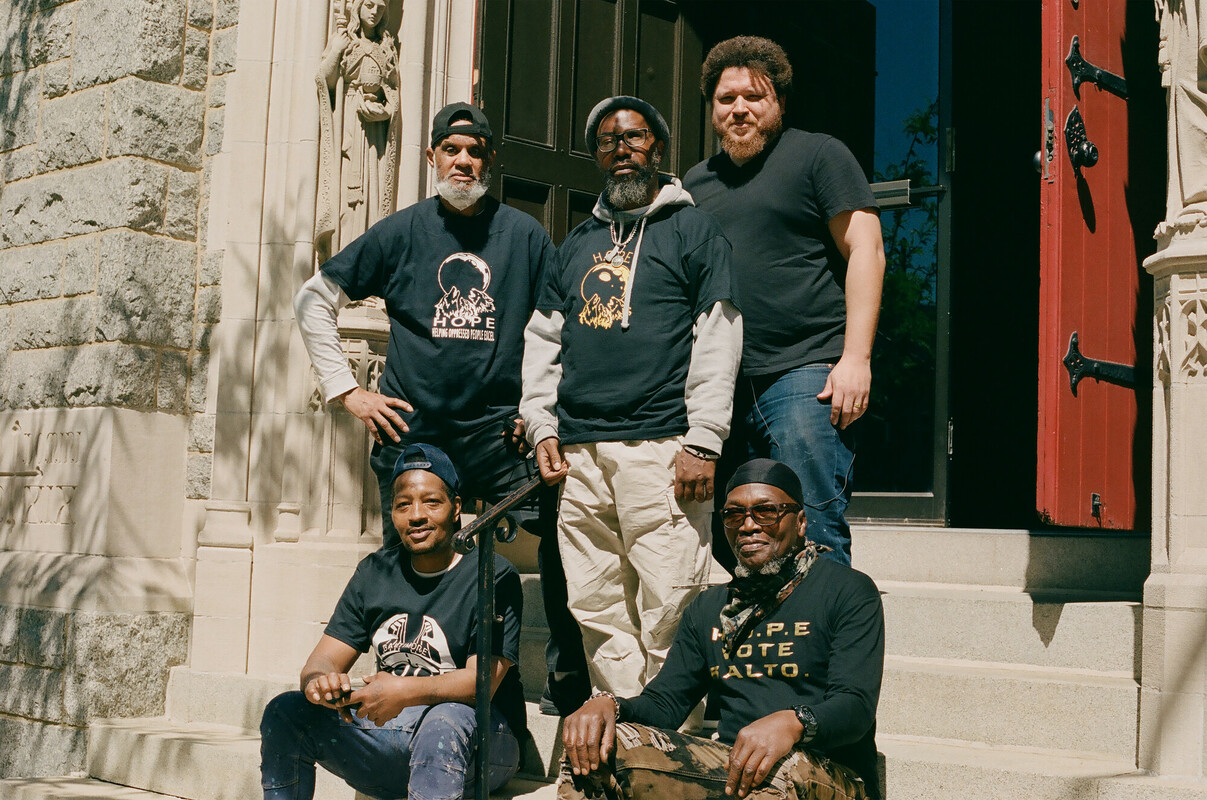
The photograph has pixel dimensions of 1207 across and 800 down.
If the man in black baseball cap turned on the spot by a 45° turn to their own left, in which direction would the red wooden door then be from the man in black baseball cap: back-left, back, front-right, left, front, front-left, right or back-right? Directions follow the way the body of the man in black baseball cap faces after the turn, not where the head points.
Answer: front-left

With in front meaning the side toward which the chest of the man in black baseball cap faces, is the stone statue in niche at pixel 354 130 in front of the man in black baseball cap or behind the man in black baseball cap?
behind

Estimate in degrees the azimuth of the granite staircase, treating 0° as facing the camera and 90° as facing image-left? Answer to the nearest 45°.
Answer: approximately 0°

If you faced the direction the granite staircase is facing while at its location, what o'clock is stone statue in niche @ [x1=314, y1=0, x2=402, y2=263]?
The stone statue in niche is roughly at 4 o'clock from the granite staircase.
